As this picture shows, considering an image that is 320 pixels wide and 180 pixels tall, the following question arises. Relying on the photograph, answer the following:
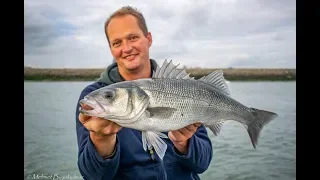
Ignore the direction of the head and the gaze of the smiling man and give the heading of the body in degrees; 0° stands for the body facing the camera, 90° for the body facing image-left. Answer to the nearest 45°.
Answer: approximately 0°
